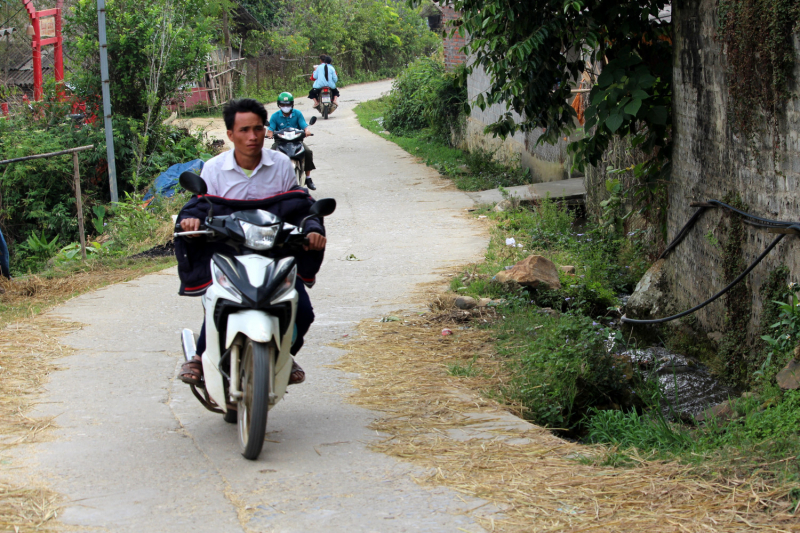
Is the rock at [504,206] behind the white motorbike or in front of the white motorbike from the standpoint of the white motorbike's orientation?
behind

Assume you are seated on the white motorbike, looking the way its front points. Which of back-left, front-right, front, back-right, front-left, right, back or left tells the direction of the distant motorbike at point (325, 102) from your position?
back

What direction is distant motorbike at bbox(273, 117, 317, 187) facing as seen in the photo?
toward the camera

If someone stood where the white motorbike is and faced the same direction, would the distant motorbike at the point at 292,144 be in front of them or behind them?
behind

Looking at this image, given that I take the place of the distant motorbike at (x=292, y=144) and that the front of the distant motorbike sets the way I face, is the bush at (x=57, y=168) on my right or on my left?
on my right

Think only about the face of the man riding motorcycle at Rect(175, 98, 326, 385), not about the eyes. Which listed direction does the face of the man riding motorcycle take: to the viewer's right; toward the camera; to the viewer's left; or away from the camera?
toward the camera

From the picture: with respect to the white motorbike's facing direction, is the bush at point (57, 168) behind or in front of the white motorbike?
behind

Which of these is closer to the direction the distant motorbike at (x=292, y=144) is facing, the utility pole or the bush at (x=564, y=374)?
the bush

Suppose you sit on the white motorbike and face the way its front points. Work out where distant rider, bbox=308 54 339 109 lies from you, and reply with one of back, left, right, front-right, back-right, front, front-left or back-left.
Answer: back

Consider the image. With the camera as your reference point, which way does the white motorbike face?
facing the viewer

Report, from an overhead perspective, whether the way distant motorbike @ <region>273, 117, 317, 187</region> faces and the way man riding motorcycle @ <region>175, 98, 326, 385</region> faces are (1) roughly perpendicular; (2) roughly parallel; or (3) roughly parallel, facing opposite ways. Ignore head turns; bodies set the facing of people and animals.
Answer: roughly parallel
